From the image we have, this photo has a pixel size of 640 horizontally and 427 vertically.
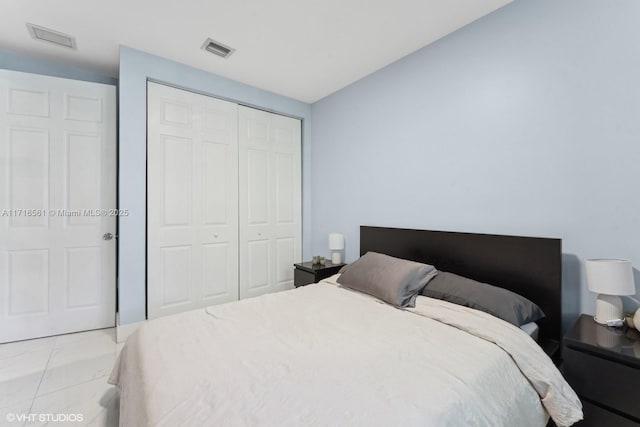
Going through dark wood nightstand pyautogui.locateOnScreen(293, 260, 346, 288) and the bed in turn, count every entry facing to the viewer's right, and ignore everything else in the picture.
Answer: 0

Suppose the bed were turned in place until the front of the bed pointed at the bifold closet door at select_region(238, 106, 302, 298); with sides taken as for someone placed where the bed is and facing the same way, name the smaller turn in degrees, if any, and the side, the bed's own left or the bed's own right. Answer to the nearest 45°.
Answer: approximately 90° to the bed's own right

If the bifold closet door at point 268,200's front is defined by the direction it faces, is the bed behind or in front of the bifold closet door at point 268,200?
in front

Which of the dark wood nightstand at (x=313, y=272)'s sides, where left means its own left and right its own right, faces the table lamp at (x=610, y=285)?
left

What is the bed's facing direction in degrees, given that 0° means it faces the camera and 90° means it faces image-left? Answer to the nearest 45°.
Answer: approximately 45°

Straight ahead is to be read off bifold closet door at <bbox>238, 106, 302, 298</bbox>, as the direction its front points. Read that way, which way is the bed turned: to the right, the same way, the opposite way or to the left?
to the right

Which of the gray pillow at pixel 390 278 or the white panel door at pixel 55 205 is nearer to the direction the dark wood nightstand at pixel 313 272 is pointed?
the white panel door

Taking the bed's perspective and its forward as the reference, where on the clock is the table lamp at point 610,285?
The table lamp is roughly at 7 o'clock from the bed.

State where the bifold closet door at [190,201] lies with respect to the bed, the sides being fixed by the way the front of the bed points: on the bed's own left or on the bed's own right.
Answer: on the bed's own right

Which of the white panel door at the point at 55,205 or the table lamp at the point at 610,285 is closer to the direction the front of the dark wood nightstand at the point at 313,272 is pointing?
the white panel door

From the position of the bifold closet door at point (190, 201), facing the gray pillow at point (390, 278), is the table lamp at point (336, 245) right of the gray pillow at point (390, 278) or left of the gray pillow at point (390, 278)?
left

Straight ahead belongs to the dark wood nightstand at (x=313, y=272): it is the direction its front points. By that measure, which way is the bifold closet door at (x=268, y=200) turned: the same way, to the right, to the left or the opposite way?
to the left
